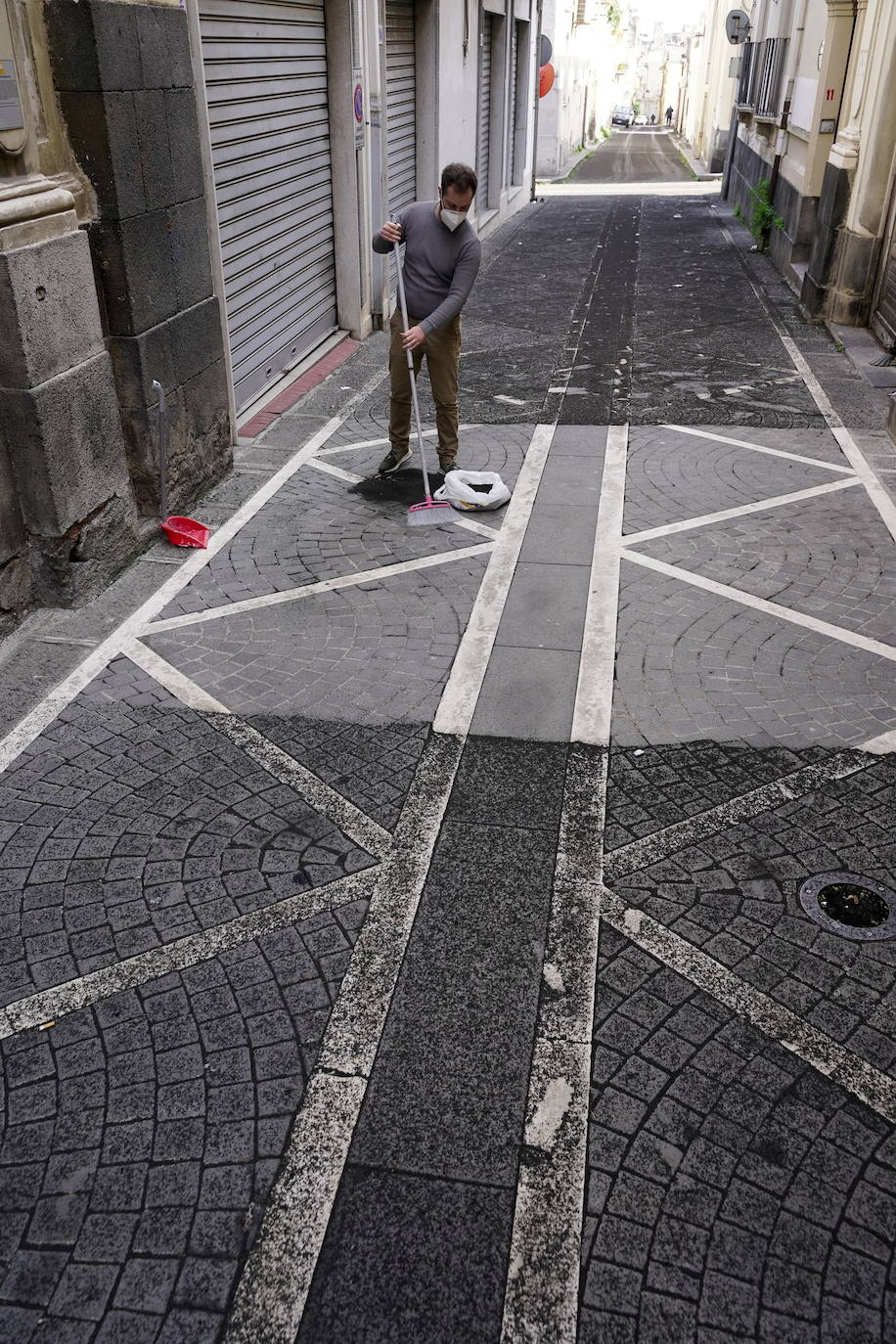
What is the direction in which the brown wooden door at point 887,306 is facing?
to the viewer's left

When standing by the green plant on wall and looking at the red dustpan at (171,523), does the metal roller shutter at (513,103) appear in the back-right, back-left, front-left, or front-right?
back-right

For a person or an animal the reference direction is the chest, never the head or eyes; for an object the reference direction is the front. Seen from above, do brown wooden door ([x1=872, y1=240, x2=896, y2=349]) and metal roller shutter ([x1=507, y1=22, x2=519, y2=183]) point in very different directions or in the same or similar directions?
very different directions

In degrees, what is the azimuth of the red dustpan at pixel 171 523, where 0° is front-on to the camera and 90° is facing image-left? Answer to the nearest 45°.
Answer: approximately 315°

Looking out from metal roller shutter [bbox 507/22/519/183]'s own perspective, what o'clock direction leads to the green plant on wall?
The green plant on wall is roughly at 2 o'clock from the metal roller shutter.

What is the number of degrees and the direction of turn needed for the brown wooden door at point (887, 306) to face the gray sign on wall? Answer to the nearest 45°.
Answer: approximately 45° to its left

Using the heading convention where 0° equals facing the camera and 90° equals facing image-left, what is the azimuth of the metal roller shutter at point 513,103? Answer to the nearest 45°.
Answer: approximately 270°

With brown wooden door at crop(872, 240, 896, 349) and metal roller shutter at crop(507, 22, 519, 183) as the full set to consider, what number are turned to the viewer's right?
1

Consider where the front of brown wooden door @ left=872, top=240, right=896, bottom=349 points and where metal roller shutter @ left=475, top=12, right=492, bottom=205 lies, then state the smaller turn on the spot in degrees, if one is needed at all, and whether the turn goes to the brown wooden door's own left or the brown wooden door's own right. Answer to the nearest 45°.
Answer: approximately 45° to the brown wooden door's own right

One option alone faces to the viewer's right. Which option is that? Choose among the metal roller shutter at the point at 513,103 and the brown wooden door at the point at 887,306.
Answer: the metal roller shutter at the point at 513,103
